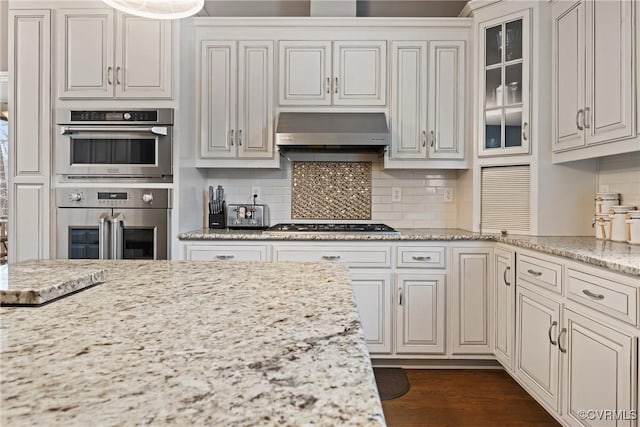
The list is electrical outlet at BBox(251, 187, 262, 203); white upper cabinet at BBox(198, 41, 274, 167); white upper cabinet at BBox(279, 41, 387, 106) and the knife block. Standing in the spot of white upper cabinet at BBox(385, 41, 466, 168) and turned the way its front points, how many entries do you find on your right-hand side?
4

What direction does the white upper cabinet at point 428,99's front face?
toward the camera

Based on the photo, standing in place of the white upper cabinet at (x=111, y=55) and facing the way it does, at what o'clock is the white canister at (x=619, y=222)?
The white canister is roughly at 10 o'clock from the white upper cabinet.

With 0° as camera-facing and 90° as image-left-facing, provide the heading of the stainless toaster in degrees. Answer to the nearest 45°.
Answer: approximately 0°

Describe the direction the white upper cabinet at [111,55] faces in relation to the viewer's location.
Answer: facing the viewer

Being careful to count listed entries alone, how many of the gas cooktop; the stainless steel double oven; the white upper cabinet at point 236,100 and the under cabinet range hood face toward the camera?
4

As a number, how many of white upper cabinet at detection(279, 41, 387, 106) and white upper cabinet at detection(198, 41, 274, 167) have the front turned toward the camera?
2

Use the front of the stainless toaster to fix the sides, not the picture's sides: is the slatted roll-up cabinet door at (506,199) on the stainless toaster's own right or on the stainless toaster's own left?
on the stainless toaster's own left

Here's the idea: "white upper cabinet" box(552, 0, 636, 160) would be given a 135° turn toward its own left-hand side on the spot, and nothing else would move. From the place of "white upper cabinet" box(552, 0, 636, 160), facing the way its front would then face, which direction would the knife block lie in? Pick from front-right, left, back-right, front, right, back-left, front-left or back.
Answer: back

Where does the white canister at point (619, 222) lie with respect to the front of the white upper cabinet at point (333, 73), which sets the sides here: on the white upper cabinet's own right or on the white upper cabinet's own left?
on the white upper cabinet's own left

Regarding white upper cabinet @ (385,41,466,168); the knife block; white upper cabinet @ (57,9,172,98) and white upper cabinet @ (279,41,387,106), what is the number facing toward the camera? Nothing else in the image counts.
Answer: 4

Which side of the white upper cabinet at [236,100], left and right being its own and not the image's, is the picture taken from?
front
